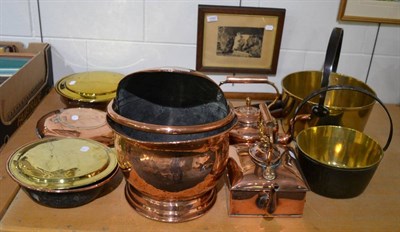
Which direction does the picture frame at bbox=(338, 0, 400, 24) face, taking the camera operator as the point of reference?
facing the viewer

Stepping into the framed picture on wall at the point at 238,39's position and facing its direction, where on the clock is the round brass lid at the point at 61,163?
The round brass lid is roughly at 1 o'clock from the framed picture on wall.

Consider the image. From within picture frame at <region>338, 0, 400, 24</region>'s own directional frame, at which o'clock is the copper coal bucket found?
The copper coal bucket is roughly at 1 o'clock from the picture frame.

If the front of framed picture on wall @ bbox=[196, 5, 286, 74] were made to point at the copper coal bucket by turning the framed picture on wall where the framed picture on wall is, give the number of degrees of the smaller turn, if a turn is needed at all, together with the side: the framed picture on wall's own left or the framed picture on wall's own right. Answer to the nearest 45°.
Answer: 0° — it already faces it

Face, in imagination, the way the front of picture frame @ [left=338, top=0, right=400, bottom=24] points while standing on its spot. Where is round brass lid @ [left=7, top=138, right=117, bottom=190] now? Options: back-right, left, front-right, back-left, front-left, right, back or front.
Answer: front-right

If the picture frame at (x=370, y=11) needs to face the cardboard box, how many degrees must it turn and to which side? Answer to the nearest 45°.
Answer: approximately 45° to its right

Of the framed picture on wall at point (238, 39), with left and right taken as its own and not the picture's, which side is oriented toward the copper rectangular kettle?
front

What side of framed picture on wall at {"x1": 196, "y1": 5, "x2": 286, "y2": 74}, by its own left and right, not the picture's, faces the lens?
front

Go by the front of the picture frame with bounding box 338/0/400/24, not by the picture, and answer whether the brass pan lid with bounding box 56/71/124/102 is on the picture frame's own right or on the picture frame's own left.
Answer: on the picture frame's own right

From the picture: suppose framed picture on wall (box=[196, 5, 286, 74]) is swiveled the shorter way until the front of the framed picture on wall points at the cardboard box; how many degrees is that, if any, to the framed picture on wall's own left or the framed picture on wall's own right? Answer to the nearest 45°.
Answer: approximately 90° to the framed picture on wall's own right

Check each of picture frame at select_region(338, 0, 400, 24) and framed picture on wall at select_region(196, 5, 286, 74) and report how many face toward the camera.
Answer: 2

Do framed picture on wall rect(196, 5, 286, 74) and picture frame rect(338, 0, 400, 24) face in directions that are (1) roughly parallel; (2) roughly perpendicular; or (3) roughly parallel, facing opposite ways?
roughly parallel
